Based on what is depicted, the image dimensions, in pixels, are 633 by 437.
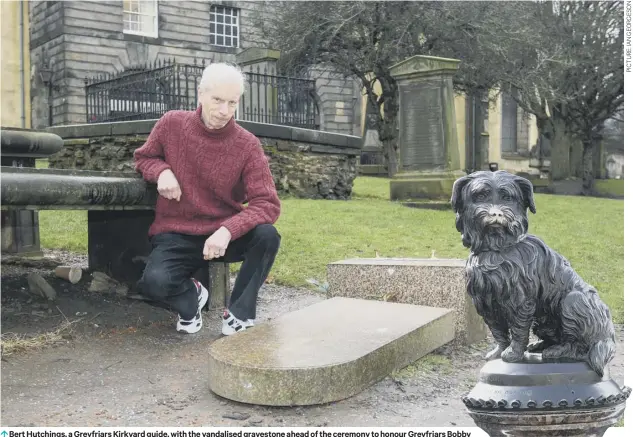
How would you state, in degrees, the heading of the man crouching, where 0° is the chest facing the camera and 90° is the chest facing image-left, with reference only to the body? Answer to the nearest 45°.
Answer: approximately 0°

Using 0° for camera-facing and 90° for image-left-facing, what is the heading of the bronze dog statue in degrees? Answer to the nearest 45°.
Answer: approximately 45°

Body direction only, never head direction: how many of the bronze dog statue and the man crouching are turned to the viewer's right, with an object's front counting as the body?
0

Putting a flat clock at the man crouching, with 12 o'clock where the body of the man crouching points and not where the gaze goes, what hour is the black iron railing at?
The black iron railing is roughly at 6 o'clock from the man crouching.

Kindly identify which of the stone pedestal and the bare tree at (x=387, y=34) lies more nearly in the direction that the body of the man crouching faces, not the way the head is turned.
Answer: the stone pedestal

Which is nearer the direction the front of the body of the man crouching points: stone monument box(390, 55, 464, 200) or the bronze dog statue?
the bronze dog statue

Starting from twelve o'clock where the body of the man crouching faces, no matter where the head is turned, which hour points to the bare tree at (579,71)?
The bare tree is roughly at 7 o'clock from the man crouching.

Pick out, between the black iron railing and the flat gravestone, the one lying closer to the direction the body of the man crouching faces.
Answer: the flat gravestone

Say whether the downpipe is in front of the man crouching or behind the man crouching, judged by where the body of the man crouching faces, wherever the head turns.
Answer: behind

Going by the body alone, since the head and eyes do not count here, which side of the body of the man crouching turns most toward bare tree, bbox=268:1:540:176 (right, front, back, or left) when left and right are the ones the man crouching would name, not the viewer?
back
